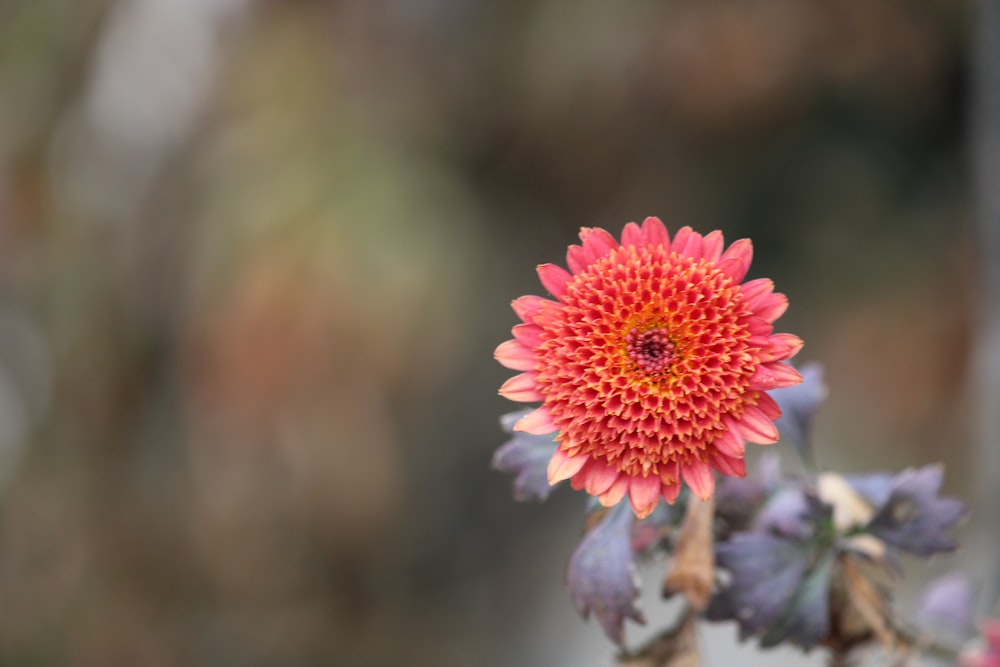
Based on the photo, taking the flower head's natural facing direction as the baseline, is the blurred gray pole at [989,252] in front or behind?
behind

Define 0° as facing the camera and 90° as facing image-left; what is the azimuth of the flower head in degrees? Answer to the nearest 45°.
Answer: approximately 0°
